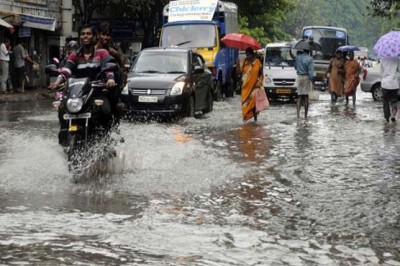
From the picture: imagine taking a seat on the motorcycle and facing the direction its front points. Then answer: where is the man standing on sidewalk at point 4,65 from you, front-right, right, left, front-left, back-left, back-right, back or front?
back

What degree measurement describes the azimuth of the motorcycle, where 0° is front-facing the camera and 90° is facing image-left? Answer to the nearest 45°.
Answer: approximately 0°

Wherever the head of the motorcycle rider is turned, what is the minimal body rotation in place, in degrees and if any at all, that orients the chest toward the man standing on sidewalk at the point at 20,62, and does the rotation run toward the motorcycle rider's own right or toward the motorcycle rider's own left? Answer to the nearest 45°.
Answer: approximately 180°

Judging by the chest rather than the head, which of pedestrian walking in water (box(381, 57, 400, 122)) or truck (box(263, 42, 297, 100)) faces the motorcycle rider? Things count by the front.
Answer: the truck

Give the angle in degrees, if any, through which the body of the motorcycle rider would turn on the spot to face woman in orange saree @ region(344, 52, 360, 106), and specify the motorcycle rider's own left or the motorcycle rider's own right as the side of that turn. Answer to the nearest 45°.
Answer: approximately 135° to the motorcycle rider's own left

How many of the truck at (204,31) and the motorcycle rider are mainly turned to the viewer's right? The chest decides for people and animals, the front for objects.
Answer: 0

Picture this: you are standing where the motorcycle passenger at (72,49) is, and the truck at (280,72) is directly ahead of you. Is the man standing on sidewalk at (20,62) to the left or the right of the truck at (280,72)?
left
